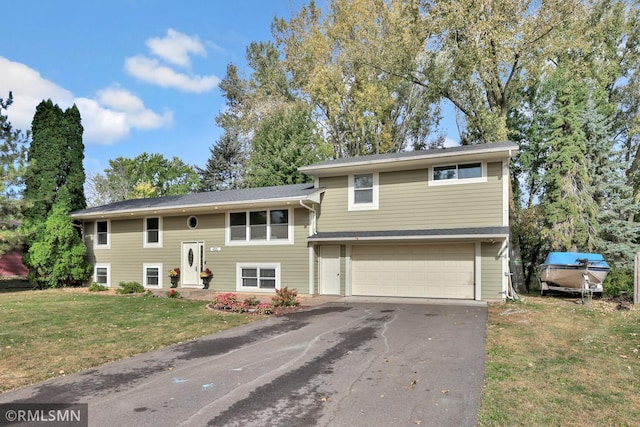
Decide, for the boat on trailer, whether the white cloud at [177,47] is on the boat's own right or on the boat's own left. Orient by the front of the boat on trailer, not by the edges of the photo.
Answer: on the boat's own right

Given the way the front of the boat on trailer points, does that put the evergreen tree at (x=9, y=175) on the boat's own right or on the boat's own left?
on the boat's own right

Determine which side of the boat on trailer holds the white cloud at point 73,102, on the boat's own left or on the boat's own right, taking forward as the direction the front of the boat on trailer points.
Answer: on the boat's own right

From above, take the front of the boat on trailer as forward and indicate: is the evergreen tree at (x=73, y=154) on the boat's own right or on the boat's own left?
on the boat's own right
